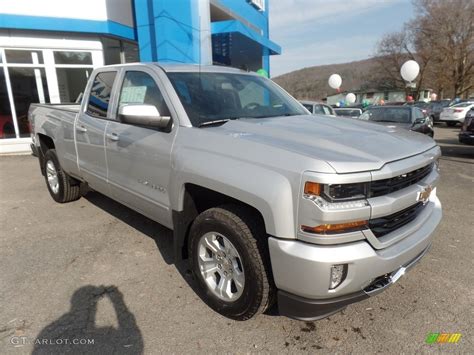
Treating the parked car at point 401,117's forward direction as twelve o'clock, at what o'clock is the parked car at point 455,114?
the parked car at point 455,114 is roughly at 8 o'clock from the parked car at point 401,117.

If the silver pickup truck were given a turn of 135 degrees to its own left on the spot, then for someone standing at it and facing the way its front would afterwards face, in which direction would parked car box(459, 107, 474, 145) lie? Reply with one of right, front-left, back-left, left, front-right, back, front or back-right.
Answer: front-right

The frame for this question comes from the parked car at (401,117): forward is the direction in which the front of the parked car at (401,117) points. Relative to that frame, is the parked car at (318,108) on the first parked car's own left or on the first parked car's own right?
on the first parked car's own right

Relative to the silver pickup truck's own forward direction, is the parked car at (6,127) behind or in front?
behind

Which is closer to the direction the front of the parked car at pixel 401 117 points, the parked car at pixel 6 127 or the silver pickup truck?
the silver pickup truck

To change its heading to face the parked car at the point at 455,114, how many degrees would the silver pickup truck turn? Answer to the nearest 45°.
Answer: approximately 90° to its left

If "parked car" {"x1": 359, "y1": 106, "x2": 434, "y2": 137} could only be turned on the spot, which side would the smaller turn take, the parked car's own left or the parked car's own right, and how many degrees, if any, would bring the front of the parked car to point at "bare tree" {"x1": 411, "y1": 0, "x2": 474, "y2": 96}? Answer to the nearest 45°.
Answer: approximately 135° to the parked car's own left

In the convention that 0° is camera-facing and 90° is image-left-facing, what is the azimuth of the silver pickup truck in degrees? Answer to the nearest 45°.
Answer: approximately 315°

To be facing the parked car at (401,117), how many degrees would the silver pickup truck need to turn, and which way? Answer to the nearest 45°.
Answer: approximately 90° to its left

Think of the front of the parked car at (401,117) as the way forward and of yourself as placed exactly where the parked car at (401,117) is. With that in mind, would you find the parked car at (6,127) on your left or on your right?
on your right
